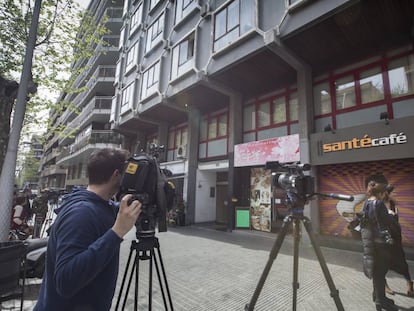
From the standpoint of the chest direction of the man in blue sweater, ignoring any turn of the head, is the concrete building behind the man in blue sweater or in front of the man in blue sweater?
in front

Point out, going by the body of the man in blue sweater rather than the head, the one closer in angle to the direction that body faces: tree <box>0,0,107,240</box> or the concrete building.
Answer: the concrete building

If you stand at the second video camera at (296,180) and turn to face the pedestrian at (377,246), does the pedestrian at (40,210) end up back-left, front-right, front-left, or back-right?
back-left

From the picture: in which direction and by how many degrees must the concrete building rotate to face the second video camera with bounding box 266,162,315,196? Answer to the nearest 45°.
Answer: approximately 45° to its left

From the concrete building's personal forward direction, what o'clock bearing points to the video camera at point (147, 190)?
The video camera is roughly at 11 o'clock from the concrete building.

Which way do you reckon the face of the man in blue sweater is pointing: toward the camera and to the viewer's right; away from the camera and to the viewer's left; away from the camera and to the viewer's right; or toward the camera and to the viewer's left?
away from the camera and to the viewer's right

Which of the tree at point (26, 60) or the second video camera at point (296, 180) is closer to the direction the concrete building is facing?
the tree

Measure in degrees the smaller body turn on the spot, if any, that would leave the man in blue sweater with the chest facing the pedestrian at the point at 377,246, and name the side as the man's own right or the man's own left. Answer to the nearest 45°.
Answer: approximately 45° to the man's own right

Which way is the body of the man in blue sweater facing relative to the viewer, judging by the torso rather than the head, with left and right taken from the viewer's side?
facing away from the viewer and to the right of the viewer

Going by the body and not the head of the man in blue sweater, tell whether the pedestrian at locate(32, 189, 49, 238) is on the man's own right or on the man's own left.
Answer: on the man's own left

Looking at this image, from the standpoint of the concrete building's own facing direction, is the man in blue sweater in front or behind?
in front
